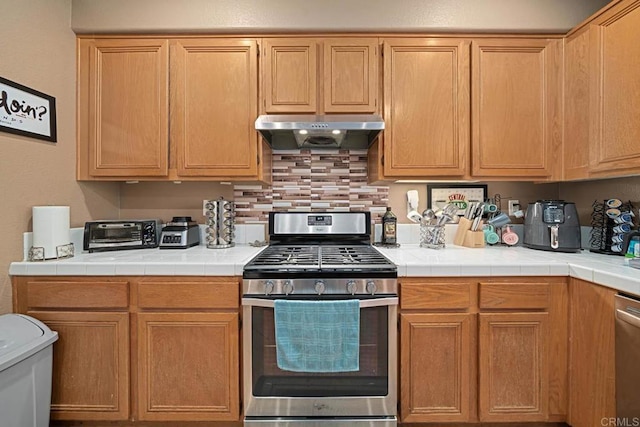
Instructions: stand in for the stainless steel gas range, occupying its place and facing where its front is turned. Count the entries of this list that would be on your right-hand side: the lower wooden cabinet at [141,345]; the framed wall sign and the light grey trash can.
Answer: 3

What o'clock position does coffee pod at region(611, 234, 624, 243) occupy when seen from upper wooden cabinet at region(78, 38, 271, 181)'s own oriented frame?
The coffee pod is roughly at 10 o'clock from the upper wooden cabinet.

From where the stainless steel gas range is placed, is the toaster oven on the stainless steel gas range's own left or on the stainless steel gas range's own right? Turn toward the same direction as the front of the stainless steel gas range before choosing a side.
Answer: on the stainless steel gas range's own right

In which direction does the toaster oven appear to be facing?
toward the camera

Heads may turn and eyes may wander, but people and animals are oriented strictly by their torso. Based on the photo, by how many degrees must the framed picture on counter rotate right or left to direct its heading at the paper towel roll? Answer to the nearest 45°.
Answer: approximately 45° to its right

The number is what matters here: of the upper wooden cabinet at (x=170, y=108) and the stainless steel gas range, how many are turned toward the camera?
2

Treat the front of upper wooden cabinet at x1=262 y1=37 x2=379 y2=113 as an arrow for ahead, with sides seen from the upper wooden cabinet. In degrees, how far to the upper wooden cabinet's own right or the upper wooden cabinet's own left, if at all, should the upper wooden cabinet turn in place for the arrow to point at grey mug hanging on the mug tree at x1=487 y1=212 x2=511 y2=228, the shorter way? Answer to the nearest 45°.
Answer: approximately 90° to the upper wooden cabinet's own left

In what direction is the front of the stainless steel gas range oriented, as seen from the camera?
facing the viewer

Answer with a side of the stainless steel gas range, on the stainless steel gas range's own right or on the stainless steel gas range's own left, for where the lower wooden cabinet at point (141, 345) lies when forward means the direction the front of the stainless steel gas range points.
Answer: on the stainless steel gas range's own right

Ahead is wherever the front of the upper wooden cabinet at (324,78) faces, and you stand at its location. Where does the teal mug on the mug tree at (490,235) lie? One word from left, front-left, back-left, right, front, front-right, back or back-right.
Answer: left

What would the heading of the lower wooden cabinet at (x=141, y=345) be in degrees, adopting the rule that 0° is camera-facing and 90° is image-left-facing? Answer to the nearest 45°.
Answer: approximately 0°

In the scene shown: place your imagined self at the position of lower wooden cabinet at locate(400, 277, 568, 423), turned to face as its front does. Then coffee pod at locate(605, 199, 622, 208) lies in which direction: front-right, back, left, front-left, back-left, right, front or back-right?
back-left

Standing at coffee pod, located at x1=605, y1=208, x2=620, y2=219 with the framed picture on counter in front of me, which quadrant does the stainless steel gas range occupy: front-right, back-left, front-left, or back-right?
front-left

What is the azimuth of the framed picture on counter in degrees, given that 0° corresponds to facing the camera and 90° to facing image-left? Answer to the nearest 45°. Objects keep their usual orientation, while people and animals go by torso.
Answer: approximately 0°
